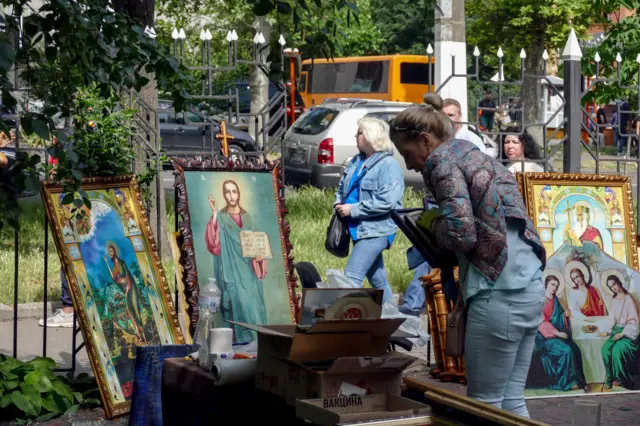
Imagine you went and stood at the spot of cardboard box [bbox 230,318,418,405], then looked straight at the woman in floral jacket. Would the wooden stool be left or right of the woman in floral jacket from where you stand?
left

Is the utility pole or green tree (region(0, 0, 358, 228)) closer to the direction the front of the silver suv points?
the utility pole

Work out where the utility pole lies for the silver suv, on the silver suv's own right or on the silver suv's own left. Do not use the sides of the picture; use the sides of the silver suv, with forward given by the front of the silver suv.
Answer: on the silver suv's own right

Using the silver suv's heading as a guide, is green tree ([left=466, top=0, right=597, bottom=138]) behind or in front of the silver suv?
in front

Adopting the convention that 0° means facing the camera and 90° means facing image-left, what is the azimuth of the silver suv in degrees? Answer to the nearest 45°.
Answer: approximately 225°

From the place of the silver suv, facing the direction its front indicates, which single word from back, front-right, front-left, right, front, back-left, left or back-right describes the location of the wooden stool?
back-right

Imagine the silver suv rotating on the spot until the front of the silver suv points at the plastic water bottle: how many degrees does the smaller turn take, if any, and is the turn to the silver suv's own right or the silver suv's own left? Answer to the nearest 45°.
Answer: approximately 135° to the silver suv's own right
